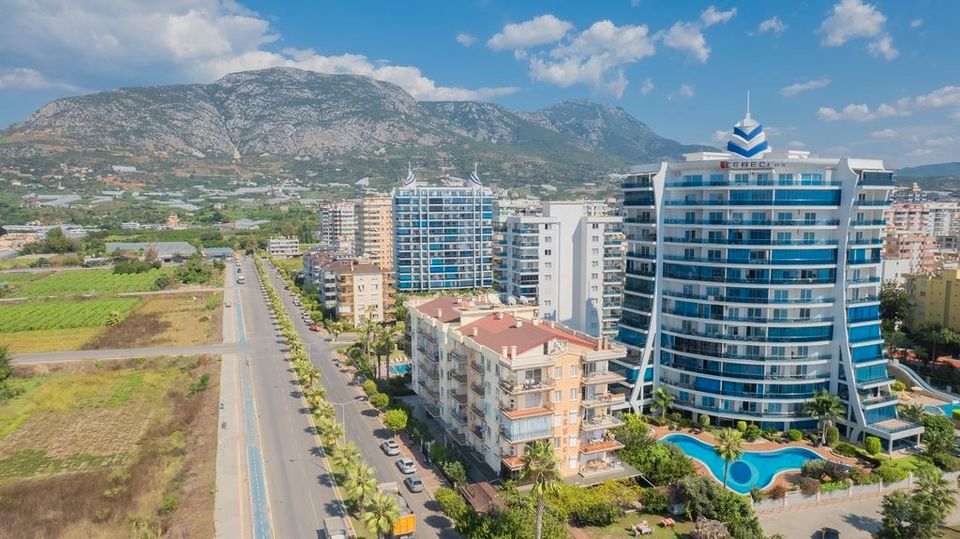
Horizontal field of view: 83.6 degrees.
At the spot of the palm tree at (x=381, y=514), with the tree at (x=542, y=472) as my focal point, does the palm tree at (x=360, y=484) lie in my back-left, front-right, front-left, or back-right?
back-left

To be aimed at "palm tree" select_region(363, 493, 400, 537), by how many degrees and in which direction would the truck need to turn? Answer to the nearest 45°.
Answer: approximately 45° to its left
